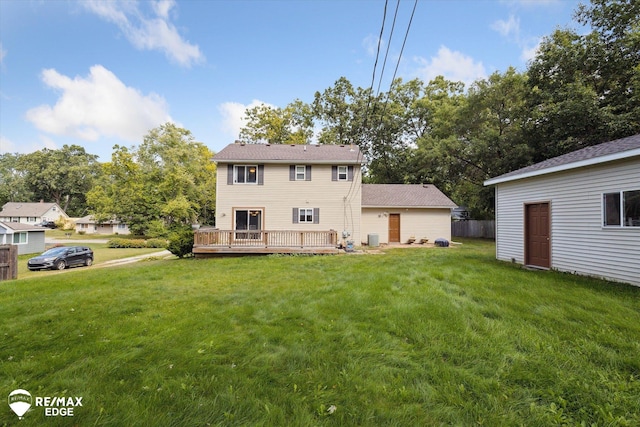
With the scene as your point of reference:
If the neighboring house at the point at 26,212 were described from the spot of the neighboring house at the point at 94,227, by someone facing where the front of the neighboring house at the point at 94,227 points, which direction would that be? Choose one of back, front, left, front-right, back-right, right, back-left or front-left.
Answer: back-right

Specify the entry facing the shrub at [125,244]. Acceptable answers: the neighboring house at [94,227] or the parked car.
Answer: the neighboring house

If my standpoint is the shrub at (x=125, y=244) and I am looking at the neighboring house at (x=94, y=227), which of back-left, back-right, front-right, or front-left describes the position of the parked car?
back-left

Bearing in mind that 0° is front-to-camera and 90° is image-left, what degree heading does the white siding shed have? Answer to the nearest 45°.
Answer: approximately 45°

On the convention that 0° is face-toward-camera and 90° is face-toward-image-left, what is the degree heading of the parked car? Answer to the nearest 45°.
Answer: approximately 45°

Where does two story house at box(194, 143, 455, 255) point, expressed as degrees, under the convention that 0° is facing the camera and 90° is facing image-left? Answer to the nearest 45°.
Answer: approximately 180°

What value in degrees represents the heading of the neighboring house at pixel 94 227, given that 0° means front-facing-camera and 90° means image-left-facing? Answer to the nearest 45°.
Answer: approximately 0°
